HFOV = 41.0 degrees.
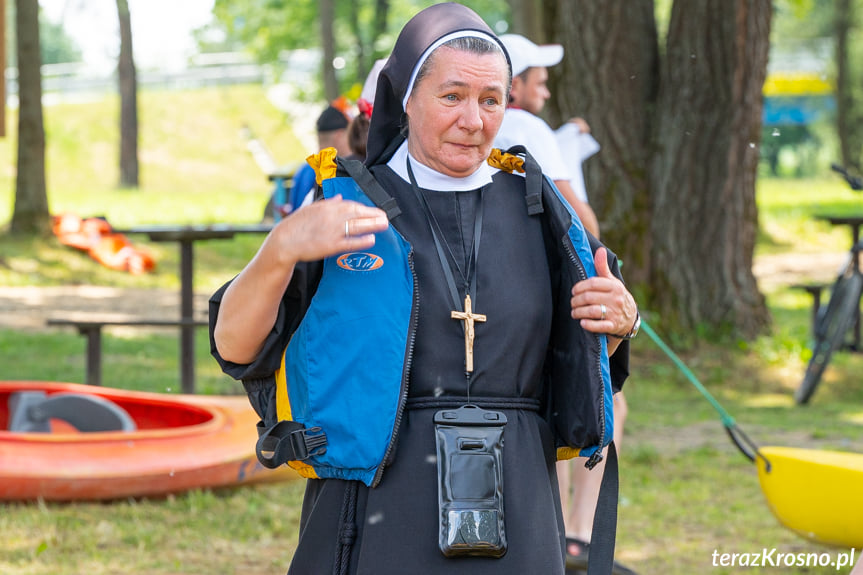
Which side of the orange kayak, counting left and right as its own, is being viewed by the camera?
right

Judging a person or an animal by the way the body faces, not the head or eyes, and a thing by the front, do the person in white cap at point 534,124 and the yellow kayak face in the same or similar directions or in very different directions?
very different directions

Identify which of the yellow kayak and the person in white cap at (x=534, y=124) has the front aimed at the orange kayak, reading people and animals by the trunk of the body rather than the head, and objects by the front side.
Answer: the yellow kayak

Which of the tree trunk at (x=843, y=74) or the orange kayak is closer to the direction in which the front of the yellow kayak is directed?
the orange kayak

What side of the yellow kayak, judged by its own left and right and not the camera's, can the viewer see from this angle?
left

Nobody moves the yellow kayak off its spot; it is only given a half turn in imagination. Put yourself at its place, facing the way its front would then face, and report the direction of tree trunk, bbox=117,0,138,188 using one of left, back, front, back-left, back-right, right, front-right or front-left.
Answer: back-left

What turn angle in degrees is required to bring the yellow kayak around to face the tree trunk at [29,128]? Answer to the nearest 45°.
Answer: approximately 45° to its right

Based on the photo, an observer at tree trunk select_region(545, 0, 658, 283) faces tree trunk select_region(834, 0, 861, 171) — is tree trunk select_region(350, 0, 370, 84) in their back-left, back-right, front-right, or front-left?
front-left

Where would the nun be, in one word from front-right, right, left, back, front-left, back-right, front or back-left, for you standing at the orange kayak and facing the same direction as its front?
right

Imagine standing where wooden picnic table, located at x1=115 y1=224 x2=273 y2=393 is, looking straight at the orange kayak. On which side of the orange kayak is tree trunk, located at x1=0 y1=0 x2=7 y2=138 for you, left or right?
right

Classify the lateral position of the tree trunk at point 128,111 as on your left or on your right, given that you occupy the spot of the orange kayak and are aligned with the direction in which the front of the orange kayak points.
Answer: on your left
